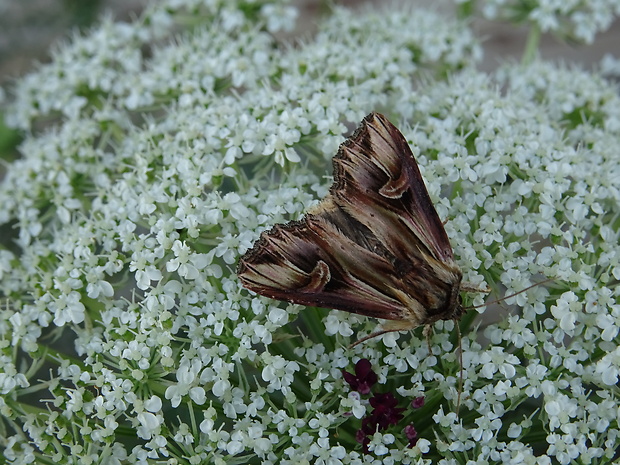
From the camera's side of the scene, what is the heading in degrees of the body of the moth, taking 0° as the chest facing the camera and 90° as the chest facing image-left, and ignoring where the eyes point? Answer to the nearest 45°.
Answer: approximately 315°
